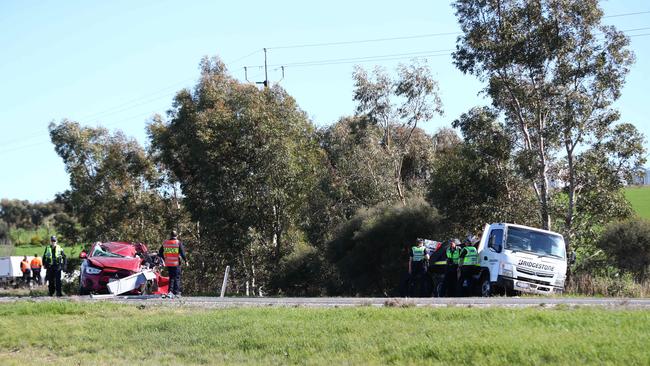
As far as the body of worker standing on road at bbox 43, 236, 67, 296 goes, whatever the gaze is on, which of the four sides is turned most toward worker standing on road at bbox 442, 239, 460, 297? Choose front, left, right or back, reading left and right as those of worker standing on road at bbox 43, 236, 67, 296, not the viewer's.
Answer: left

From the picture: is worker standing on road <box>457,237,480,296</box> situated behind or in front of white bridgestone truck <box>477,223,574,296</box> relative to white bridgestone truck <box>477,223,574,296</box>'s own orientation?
behind

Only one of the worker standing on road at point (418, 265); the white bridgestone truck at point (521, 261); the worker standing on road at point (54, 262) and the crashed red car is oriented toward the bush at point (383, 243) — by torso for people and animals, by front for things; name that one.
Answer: the worker standing on road at point (418, 265)

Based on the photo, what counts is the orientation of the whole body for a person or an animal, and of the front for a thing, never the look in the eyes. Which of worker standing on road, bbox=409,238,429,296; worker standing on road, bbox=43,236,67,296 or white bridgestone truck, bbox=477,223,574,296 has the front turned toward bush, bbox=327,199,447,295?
worker standing on road, bbox=409,238,429,296

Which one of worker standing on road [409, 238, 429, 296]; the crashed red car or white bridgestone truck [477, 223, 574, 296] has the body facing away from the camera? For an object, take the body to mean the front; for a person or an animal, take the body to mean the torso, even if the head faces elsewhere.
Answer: the worker standing on road

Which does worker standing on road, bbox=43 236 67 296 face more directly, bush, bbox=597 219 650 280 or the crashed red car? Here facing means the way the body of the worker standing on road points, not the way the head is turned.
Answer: the crashed red car
